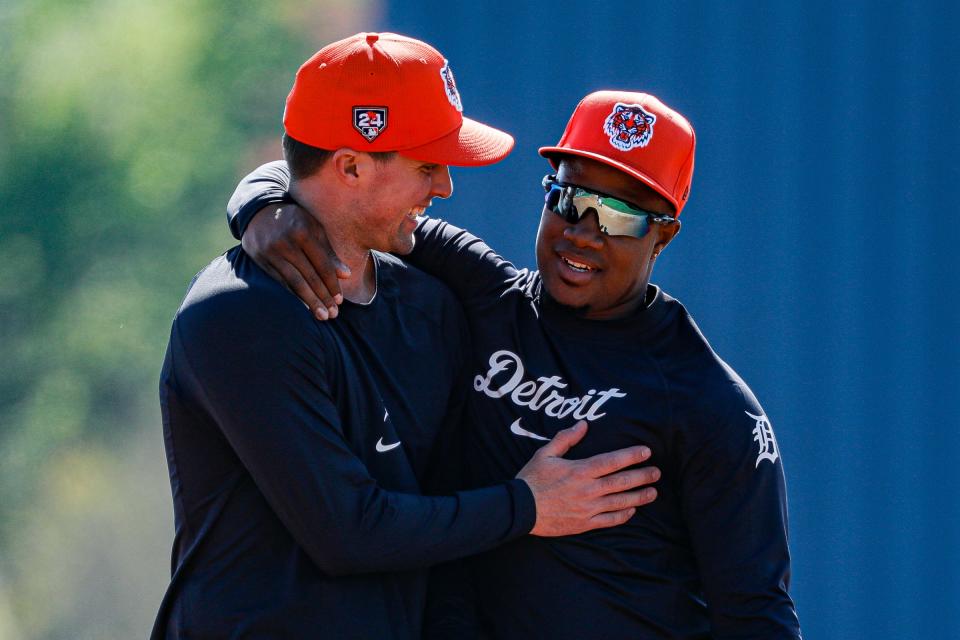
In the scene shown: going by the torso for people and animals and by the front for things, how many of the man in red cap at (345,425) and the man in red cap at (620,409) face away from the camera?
0

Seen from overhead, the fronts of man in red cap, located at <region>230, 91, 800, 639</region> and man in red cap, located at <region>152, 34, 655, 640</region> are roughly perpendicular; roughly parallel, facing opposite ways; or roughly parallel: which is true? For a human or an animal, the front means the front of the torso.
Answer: roughly perpendicular

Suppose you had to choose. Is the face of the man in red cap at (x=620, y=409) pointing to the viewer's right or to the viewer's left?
to the viewer's left

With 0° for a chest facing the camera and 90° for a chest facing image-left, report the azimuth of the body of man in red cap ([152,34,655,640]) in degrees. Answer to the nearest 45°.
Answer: approximately 315°

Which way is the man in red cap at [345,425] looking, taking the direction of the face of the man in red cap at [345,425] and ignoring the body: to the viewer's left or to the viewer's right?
to the viewer's right

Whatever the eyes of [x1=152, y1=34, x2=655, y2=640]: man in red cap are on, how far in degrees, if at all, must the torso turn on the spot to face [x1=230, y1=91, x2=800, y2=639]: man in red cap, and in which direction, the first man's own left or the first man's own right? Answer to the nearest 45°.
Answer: approximately 45° to the first man's own left
